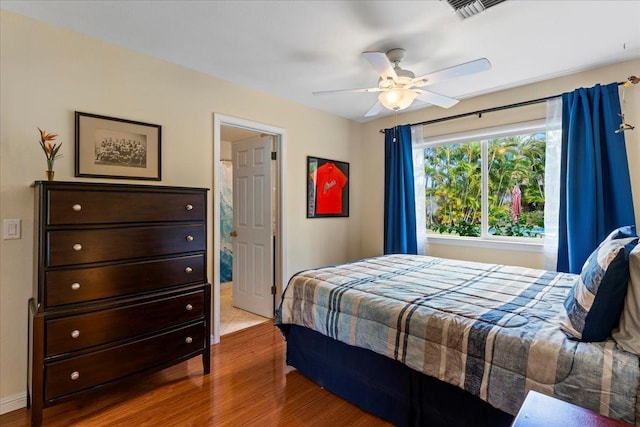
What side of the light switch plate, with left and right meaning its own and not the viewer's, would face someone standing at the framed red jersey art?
left

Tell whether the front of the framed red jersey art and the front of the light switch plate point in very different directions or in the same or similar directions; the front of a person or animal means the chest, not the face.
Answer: same or similar directions

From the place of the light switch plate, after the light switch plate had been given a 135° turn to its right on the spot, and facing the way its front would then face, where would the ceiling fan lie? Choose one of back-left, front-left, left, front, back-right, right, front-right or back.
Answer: back

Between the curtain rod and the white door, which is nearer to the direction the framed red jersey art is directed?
the curtain rod

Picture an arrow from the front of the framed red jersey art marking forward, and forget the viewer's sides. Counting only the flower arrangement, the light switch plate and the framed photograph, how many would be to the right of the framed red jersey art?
3

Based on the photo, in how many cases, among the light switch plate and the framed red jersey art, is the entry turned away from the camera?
0

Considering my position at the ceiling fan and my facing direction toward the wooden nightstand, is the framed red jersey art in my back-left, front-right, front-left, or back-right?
back-right

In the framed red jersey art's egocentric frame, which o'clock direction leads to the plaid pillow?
The plaid pillow is roughly at 1 o'clock from the framed red jersey art.

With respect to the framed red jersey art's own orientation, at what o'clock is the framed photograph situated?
The framed photograph is roughly at 3 o'clock from the framed red jersey art.

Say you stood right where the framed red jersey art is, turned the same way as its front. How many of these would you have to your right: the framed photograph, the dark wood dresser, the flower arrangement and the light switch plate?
4

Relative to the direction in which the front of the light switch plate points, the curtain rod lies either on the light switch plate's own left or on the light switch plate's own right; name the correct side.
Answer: on the light switch plate's own left

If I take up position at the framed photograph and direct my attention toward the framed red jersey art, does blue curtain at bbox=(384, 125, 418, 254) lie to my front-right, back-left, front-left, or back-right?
front-right

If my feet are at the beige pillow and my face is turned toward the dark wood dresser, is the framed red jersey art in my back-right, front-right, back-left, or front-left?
front-right

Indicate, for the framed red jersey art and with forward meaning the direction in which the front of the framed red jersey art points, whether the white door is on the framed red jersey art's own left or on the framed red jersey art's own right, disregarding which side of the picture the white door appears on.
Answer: on the framed red jersey art's own right

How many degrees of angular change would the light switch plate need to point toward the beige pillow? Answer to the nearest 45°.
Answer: approximately 45° to its left

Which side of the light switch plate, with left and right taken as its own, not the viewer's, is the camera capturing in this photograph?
front

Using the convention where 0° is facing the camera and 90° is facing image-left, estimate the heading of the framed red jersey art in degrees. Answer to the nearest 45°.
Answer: approximately 315°

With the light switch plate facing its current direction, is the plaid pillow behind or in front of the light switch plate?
in front

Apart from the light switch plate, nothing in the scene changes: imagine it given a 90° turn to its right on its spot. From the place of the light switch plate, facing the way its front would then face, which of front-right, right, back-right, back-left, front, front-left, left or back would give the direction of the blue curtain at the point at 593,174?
back-left
